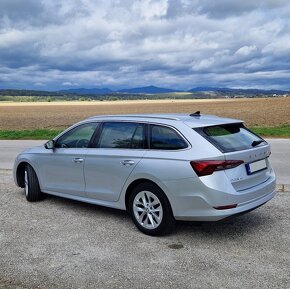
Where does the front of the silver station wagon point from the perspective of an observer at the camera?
facing away from the viewer and to the left of the viewer
